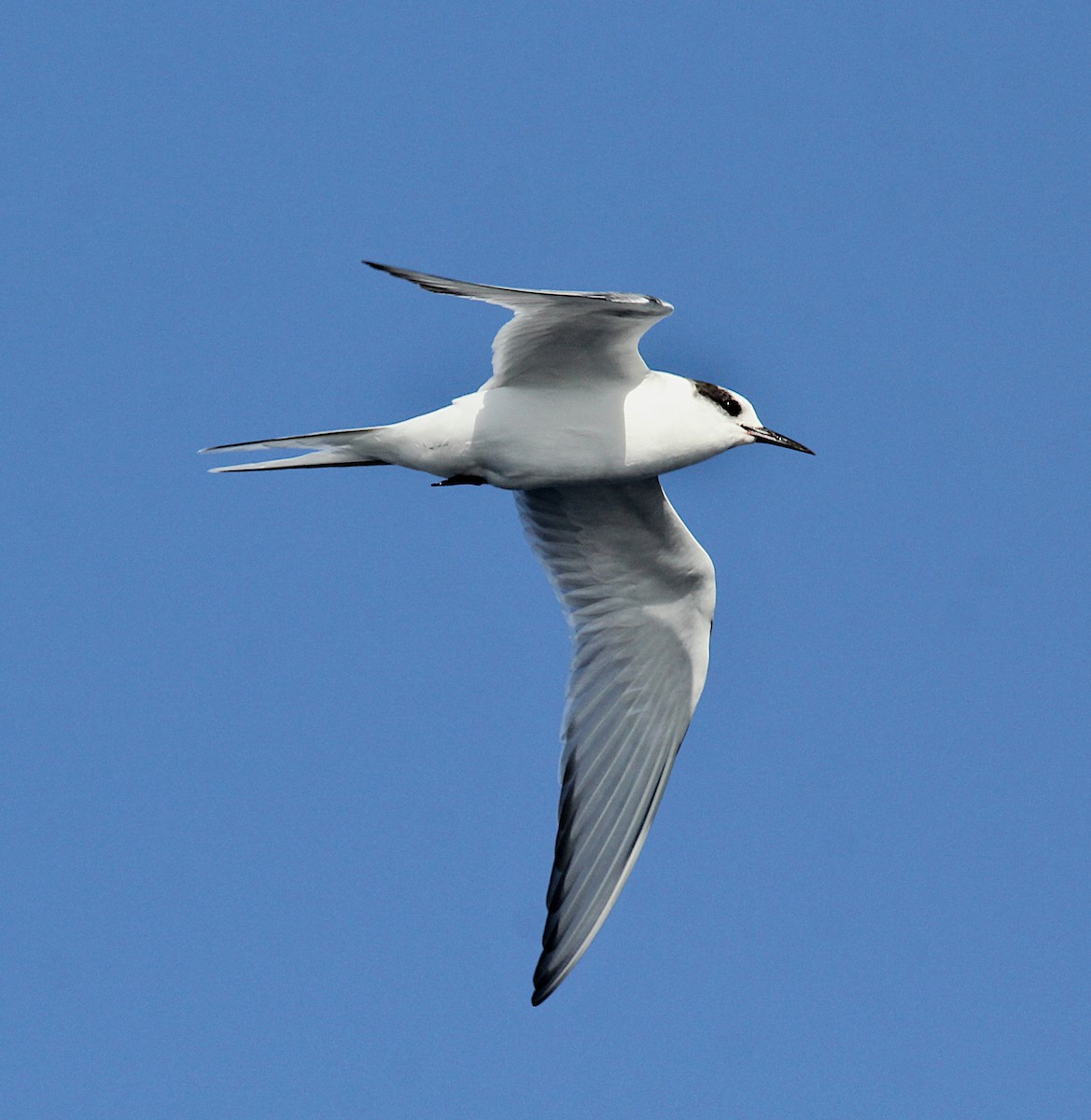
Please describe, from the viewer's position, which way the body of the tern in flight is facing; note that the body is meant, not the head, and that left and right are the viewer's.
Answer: facing to the right of the viewer
